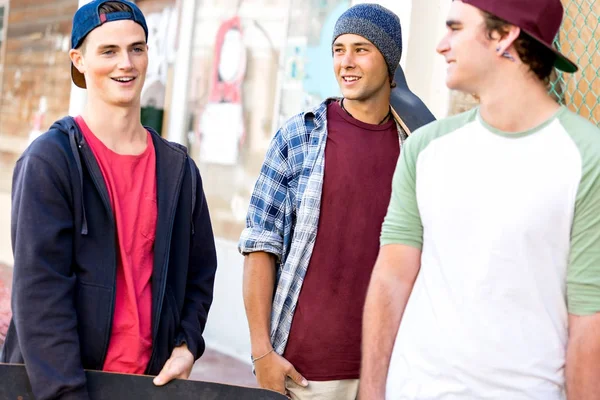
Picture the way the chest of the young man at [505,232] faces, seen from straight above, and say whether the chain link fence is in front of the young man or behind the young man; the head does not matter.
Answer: behind

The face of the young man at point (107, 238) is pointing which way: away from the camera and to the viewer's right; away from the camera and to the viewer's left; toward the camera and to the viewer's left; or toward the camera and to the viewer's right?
toward the camera and to the viewer's right

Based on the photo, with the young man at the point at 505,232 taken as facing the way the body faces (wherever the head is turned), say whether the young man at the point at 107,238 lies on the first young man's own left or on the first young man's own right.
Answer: on the first young man's own right

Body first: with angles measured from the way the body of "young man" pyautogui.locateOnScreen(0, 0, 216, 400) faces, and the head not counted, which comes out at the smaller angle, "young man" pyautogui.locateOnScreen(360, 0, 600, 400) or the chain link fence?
the young man

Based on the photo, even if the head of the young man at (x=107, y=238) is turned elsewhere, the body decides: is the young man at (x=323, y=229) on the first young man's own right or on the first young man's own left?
on the first young man's own left

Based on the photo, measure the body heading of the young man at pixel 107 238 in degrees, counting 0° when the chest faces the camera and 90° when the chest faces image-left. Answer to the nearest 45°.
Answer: approximately 315°

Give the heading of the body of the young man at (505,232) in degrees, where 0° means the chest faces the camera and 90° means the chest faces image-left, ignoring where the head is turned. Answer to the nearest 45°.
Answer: approximately 0°

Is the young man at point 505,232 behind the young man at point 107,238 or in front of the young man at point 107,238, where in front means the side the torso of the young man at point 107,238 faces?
in front

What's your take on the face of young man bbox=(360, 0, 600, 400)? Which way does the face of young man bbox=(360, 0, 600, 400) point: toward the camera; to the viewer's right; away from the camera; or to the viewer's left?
to the viewer's left

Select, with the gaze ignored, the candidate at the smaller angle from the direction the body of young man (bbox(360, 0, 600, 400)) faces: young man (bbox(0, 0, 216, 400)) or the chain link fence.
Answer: the young man

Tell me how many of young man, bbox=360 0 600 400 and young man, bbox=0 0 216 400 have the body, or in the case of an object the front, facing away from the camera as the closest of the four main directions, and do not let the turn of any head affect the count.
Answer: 0
